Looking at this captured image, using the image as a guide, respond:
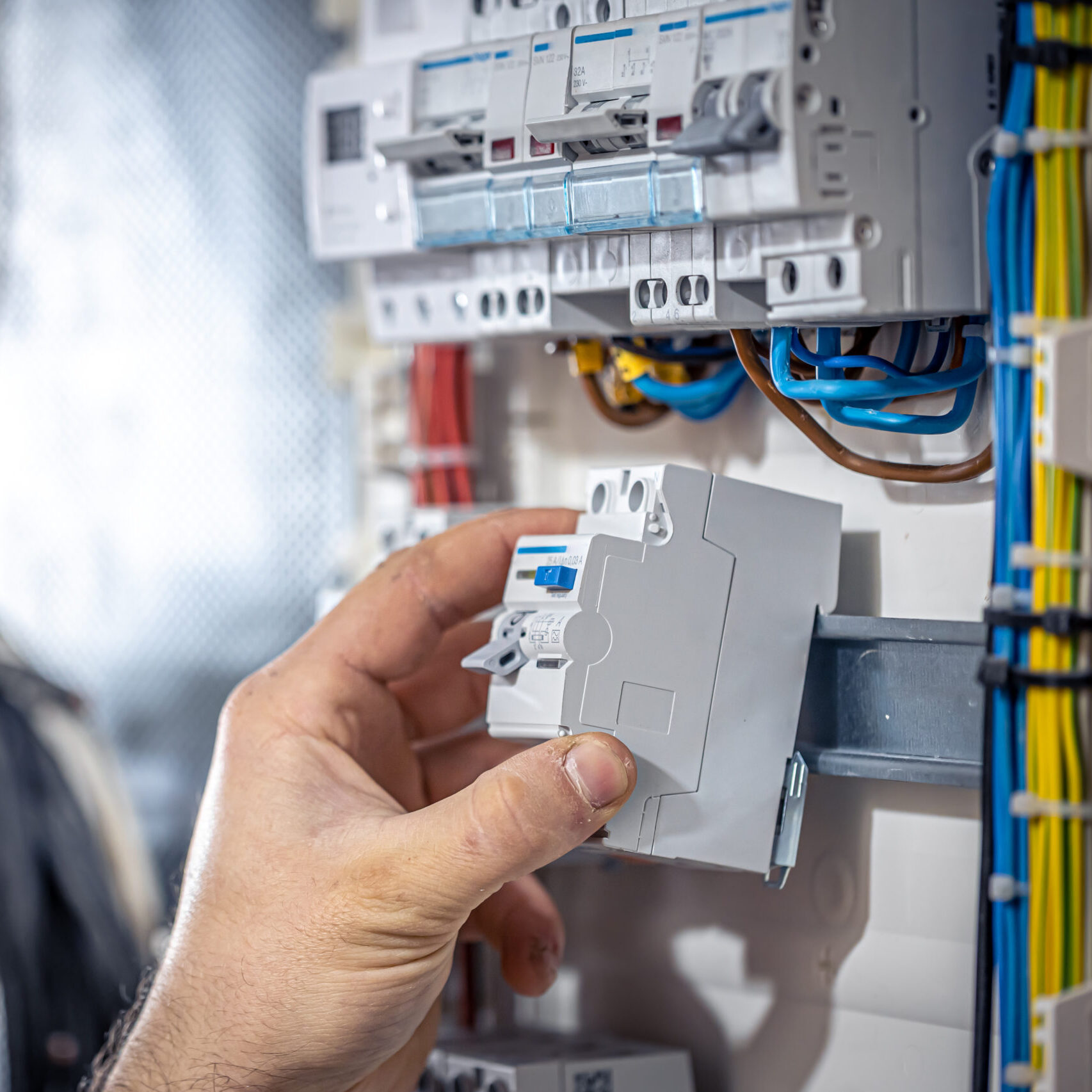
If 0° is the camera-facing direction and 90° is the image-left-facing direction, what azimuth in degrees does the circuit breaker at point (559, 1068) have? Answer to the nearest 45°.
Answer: approximately 45°
